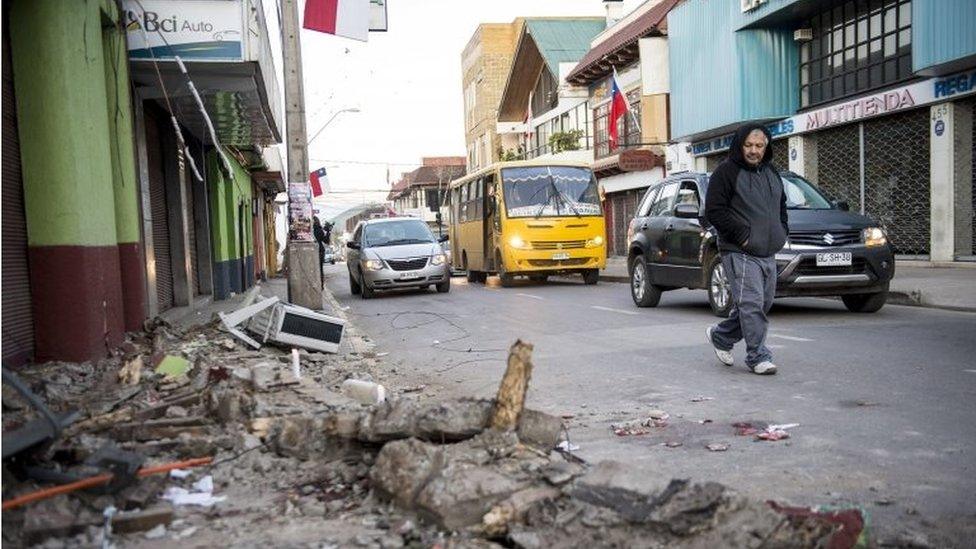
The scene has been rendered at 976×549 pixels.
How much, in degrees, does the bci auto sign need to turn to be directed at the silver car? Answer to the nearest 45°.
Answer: approximately 135° to its left

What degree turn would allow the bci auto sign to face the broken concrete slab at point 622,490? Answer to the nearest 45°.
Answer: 0° — it already faces it

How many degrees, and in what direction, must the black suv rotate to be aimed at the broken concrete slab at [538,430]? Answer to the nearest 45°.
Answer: approximately 45° to its right

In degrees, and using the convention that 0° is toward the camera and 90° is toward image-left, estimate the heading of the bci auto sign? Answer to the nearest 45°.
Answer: approximately 0°

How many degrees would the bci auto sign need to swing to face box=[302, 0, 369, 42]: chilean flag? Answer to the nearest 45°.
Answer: approximately 135° to its left

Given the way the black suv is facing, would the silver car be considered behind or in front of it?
behind

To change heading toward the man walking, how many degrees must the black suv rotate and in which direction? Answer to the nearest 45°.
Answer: approximately 45° to its right

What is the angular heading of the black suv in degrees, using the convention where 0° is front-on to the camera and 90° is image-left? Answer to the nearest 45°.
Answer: approximately 315°

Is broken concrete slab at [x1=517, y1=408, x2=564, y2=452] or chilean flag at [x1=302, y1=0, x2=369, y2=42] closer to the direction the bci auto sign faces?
the broken concrete slab

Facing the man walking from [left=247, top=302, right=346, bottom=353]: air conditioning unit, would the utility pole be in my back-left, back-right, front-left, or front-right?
back-left
